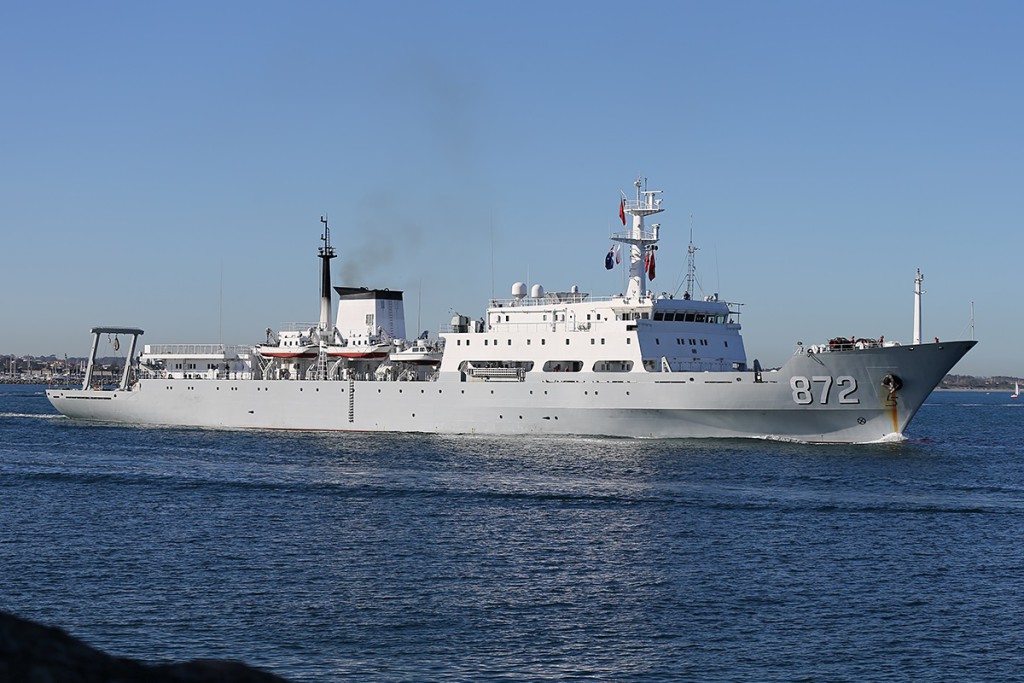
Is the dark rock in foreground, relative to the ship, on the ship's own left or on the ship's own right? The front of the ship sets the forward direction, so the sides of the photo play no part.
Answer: on the ship's own right

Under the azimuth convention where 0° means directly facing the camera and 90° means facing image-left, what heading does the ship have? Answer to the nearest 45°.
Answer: approximately 315°
